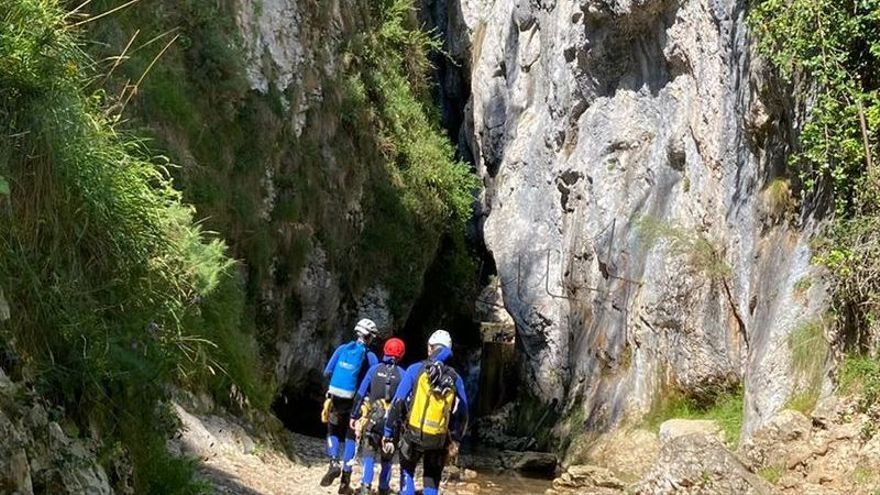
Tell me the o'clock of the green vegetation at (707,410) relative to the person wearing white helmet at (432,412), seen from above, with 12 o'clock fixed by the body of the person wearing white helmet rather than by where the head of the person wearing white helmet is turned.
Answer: The green vegetation is roughly at 1 o'clock from the person wearing white helmet.

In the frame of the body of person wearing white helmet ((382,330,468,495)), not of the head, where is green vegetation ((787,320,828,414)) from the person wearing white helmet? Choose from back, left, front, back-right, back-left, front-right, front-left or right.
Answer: front-right

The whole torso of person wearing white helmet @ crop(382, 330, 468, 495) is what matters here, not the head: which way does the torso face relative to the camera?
away from the camera

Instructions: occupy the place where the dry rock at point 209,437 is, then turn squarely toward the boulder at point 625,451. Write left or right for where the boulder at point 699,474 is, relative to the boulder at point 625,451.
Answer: right

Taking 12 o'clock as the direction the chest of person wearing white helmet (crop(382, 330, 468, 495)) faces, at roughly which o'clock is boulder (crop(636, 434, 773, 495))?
The boulder is roughly at 2 o'clock from the person wearing white helmet.

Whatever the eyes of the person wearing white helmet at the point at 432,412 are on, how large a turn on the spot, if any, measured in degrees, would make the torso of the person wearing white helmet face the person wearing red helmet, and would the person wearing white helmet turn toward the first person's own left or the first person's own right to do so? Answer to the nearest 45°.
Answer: approximately 45° to the first person's own left

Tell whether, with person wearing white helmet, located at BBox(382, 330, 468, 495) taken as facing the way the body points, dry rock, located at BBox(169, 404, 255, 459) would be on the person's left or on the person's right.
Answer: on the person's left

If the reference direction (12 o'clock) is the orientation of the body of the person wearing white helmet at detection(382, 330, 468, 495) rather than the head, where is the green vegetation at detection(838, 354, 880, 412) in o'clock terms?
The green vegetation is roughly at 2 o'clock from the person wearing white helmet.
